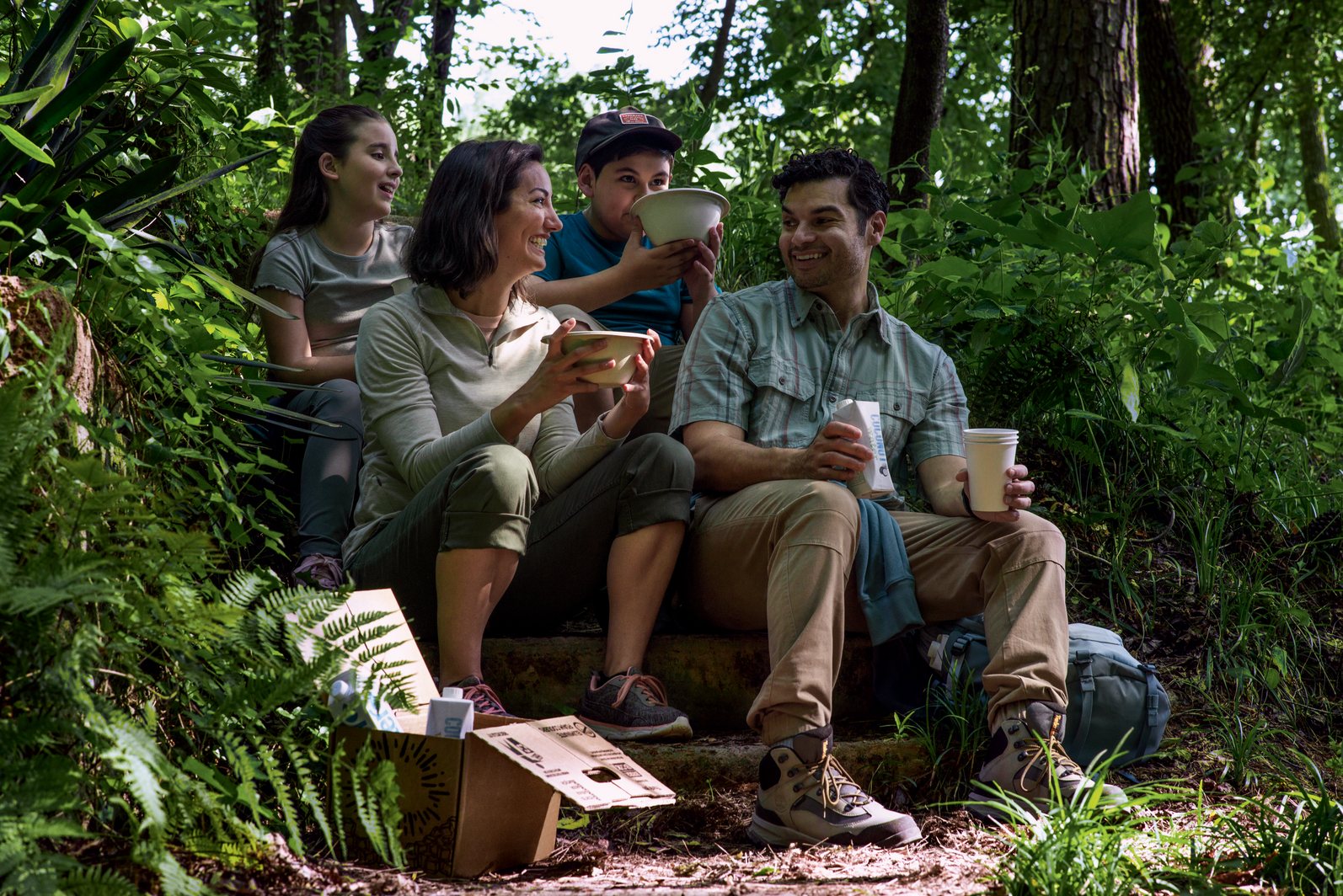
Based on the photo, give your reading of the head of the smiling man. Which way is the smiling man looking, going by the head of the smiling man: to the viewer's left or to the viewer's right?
to the viewer's left

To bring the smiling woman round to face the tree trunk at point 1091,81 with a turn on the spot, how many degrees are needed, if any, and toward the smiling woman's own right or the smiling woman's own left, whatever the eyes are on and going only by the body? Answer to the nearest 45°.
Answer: approximately 90° to the smiling woman's own left

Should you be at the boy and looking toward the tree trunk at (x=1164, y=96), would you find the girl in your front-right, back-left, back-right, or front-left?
back-left

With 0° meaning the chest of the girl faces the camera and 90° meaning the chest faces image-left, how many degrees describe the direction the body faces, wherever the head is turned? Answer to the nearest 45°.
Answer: approximately 315°

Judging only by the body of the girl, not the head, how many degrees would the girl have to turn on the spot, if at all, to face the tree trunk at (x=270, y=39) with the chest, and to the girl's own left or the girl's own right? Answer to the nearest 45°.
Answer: approximately 135° to the girl's own left

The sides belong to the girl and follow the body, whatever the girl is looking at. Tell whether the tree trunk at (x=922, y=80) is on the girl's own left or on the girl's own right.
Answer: on the girl's own left

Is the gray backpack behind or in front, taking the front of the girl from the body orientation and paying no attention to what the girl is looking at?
in front
